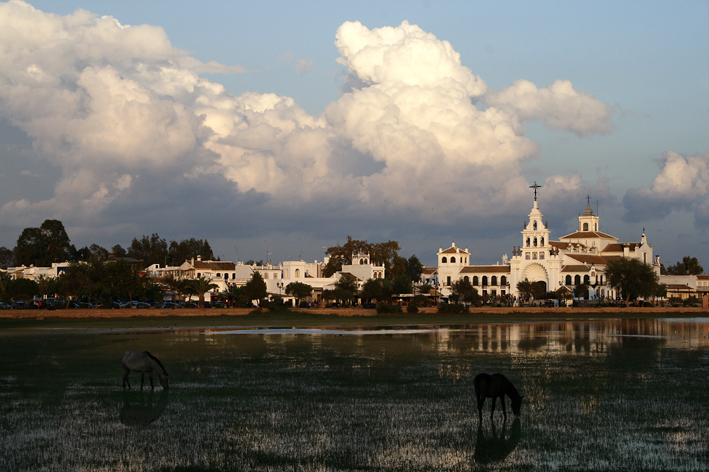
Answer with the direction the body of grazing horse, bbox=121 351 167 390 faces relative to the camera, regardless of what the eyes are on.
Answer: to the viewer's right
